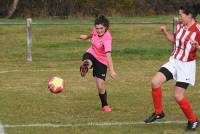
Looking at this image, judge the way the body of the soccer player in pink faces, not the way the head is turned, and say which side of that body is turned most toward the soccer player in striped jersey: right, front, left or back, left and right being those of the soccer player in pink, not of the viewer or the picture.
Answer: left

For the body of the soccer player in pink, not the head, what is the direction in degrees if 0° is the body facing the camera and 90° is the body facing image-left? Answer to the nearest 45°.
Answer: approximately 45°

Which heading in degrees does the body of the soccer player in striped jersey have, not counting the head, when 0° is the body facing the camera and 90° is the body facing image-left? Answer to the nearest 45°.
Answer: approximately 45°

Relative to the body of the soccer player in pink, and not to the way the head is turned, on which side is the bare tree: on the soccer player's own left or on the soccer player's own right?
on the soccer player's own right

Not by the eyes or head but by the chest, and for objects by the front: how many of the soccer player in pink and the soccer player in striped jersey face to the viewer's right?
0

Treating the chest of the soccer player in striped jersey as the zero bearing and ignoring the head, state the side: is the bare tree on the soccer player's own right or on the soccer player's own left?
on the soccer player's own right

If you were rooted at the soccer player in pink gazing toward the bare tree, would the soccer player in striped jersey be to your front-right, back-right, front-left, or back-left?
back-right
